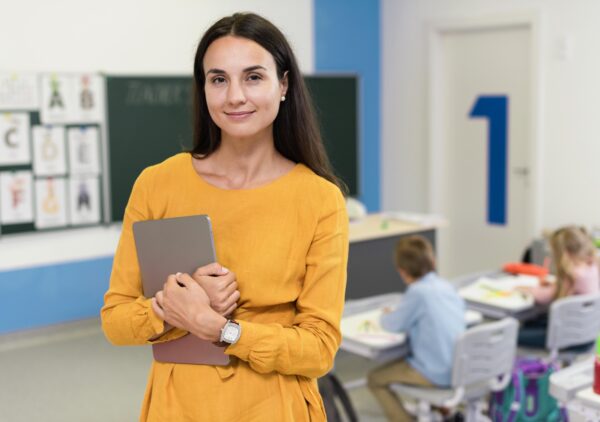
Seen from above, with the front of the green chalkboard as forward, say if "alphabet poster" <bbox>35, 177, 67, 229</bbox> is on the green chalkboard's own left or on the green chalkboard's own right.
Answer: on the green chalkboard's own right

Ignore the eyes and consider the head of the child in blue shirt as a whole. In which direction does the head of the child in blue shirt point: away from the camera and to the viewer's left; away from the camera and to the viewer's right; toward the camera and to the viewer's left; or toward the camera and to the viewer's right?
away from the camera and to the viewer's left

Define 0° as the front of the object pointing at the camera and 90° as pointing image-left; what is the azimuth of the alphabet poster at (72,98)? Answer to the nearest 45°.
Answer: approximately 0°

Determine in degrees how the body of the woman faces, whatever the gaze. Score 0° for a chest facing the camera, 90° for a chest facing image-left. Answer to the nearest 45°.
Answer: approximately 0°

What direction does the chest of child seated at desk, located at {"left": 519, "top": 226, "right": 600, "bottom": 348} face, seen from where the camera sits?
to the viewer's left

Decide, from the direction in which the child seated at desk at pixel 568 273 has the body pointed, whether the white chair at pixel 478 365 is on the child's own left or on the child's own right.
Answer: on the child's own left

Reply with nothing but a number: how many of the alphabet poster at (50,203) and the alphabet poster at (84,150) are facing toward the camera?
2

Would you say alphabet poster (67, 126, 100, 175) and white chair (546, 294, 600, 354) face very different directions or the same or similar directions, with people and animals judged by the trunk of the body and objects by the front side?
very different directions
